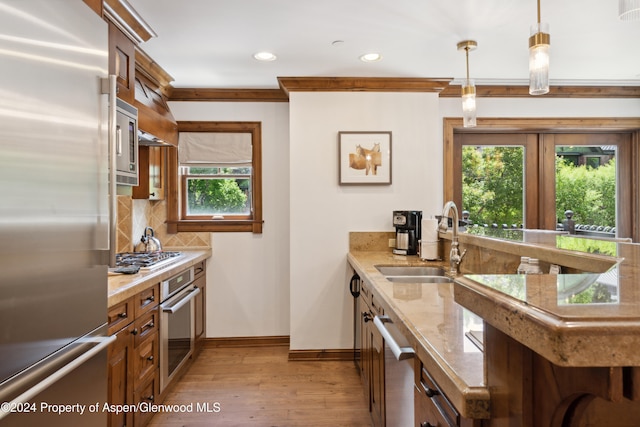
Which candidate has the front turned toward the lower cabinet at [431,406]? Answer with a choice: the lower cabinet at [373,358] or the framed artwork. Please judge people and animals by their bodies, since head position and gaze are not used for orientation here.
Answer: the framed artwork

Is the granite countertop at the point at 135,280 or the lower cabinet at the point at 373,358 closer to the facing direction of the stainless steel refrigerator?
the lower cabinet

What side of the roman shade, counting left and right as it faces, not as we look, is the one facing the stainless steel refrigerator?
front

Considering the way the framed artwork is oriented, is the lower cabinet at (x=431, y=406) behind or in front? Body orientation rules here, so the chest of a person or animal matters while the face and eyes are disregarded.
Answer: in front

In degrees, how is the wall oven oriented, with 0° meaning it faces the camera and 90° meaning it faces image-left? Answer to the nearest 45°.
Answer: approximately 270°

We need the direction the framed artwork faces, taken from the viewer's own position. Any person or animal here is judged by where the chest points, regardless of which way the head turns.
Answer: facing the viewer

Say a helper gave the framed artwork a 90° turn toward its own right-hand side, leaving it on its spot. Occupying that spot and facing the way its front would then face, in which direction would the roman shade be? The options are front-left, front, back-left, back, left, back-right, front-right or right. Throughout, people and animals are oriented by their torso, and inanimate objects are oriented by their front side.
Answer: front

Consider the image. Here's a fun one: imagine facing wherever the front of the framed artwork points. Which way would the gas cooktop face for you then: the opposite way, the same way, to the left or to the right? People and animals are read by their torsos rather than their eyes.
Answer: to the left

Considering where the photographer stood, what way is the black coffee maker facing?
facing the viewer and to the left of the viewer

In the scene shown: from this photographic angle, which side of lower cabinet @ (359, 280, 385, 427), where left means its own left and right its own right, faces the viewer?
left

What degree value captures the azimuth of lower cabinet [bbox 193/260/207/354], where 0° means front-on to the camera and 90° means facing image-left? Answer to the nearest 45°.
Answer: approximately 270°

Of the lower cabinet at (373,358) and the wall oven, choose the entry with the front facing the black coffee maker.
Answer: the wall oven

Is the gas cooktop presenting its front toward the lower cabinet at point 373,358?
yes

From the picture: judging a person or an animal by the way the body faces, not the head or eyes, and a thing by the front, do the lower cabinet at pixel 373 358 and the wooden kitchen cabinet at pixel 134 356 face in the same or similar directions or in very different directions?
very different directions

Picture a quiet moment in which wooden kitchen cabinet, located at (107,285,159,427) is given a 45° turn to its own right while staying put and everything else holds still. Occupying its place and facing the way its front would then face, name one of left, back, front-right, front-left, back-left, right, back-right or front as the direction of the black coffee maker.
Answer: left

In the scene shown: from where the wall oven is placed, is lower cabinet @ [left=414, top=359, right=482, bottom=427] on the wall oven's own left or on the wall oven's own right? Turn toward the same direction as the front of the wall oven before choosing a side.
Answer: on the wall oven's own right

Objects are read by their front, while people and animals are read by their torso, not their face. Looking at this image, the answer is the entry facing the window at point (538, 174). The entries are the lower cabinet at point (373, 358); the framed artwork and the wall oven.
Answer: the wall oven

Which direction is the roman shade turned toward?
toward the camera

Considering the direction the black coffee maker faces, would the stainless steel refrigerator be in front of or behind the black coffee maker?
in front
